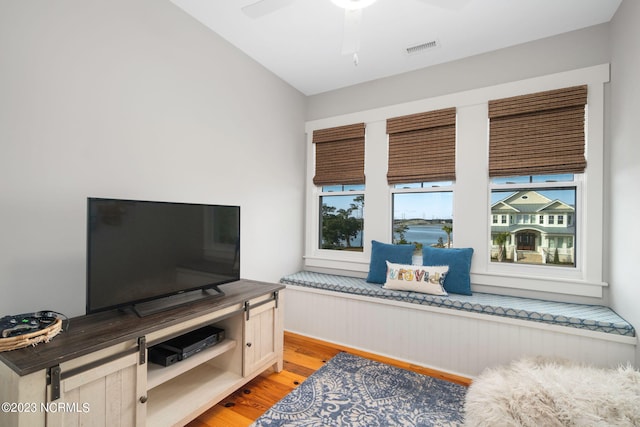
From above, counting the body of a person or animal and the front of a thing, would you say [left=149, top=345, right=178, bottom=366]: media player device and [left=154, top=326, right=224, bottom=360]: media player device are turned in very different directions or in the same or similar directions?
same or similar directions

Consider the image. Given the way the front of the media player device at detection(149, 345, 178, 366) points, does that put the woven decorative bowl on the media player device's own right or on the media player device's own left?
on the media player device's own right

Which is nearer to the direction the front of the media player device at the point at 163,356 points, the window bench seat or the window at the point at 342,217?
the window bench seat

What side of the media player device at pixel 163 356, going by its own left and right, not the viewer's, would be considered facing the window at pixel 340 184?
left

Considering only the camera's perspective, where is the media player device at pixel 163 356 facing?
facing the viewer and to the right of the viewer

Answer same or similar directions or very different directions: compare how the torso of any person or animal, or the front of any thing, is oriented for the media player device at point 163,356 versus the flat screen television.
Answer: same or similar directions

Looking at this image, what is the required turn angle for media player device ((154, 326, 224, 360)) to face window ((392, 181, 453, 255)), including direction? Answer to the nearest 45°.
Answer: approximately 45° to its left

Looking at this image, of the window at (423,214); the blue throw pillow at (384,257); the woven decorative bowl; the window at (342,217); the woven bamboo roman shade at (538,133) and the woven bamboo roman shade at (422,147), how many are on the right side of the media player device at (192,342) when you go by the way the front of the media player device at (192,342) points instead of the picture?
1

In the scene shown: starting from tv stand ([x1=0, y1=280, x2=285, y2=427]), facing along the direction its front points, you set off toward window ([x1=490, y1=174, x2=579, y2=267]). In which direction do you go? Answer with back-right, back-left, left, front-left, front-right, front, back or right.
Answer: front-left

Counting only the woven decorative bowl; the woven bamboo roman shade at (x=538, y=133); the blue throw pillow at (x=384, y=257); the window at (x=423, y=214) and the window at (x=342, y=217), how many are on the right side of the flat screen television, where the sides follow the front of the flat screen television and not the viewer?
1

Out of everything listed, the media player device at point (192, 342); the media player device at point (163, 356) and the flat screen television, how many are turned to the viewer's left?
0

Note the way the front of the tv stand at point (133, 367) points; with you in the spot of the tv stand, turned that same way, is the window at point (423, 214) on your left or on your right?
on your left

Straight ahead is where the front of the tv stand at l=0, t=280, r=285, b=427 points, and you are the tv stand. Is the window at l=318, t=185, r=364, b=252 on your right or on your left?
on your left

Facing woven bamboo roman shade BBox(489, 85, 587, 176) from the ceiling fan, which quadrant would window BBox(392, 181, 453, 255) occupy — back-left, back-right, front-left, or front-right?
front-left

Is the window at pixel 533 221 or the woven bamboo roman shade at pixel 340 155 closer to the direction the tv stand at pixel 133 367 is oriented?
the window
